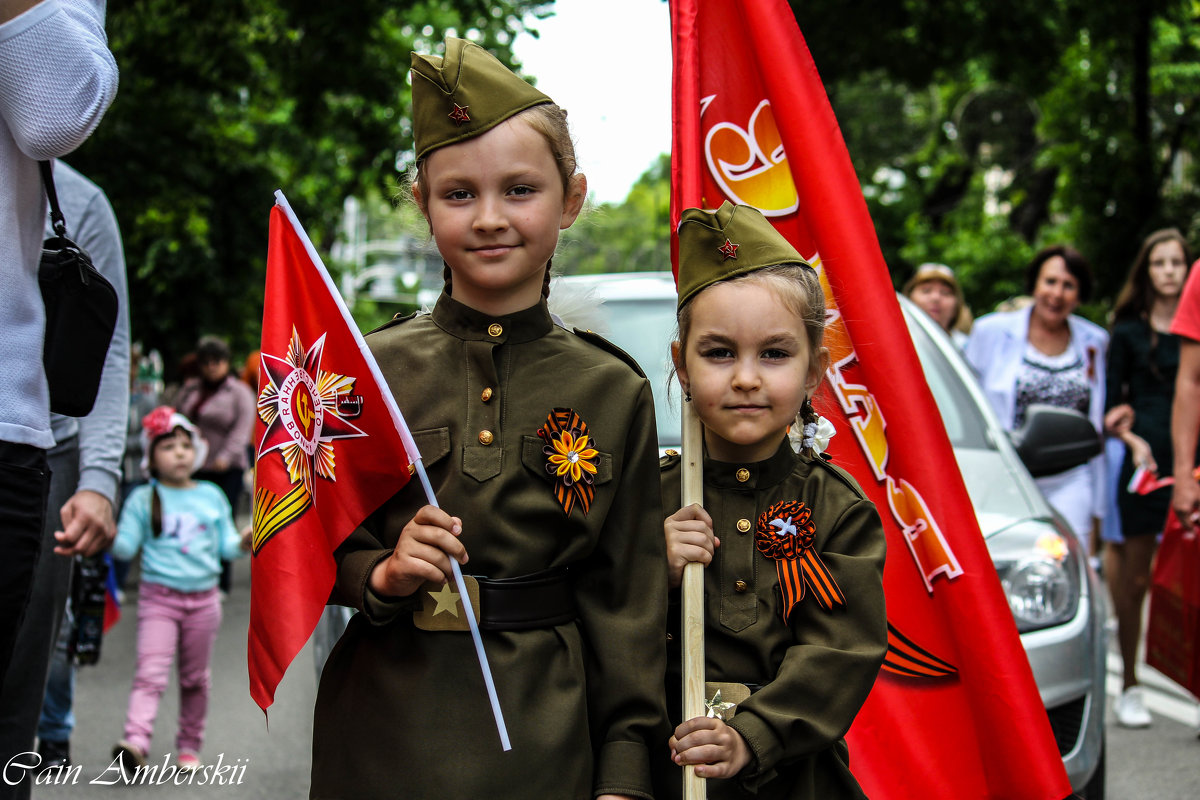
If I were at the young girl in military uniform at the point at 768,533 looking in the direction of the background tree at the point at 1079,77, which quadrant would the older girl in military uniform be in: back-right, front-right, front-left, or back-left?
back-left

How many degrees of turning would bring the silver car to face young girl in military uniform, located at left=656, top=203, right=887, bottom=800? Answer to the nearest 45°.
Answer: approximately 45° to its right

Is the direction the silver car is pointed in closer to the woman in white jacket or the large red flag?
the large red flag

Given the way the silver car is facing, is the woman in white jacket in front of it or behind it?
behind

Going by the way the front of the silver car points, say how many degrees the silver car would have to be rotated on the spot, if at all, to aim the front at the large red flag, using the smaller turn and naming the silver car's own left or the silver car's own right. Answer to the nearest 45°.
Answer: approximately 45° to the silver car's own right

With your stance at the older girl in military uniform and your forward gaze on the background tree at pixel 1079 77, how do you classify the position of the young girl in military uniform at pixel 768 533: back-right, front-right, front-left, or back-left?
front-right

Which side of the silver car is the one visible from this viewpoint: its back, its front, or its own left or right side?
front

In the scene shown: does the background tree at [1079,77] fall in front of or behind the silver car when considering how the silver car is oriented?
behind

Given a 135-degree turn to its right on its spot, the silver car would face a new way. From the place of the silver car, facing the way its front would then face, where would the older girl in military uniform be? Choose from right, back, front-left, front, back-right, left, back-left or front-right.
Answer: left

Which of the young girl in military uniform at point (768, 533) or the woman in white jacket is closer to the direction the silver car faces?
the young girl in military uniform

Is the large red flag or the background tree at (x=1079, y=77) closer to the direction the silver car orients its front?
the large red flag
